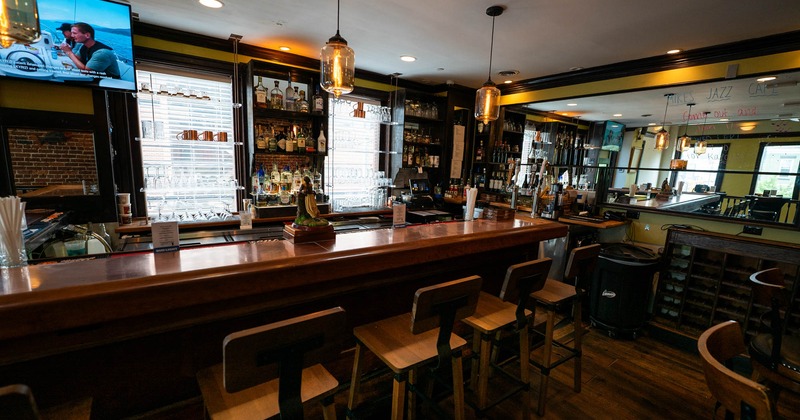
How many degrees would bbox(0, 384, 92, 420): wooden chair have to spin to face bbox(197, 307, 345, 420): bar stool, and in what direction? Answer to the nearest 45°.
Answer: approximately 45° to its right

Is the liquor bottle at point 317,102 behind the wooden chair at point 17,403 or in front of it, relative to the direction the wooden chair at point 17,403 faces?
in front

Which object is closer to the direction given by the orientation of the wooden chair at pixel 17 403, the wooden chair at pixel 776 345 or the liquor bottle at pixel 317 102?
the liquor bottle

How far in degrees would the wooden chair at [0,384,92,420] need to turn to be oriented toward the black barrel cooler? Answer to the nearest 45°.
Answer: approximately 45° to its right

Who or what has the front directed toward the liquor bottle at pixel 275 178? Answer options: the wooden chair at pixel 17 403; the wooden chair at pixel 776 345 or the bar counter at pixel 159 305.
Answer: the wooden chair at pixel 17 403

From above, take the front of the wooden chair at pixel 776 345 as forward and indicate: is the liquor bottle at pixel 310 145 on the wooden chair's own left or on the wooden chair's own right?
on the wooden chair's own right

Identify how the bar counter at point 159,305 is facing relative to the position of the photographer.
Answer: facing the viewer and to the right of the viewer

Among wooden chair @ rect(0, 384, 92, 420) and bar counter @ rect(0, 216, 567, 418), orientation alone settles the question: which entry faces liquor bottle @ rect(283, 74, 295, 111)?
the wooden chair

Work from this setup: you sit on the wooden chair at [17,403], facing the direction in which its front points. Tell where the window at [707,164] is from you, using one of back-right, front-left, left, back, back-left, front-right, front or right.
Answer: front-right
